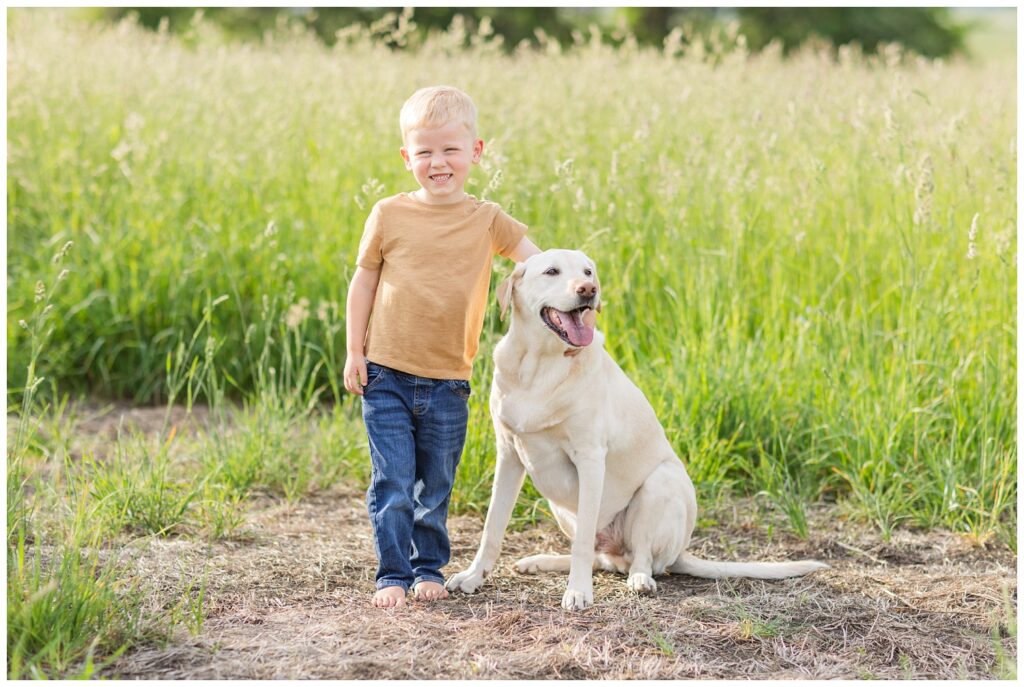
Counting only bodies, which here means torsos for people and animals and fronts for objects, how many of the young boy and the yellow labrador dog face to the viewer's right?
0

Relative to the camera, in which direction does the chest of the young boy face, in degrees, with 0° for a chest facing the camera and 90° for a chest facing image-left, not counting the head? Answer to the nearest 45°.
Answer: approximately 0°
